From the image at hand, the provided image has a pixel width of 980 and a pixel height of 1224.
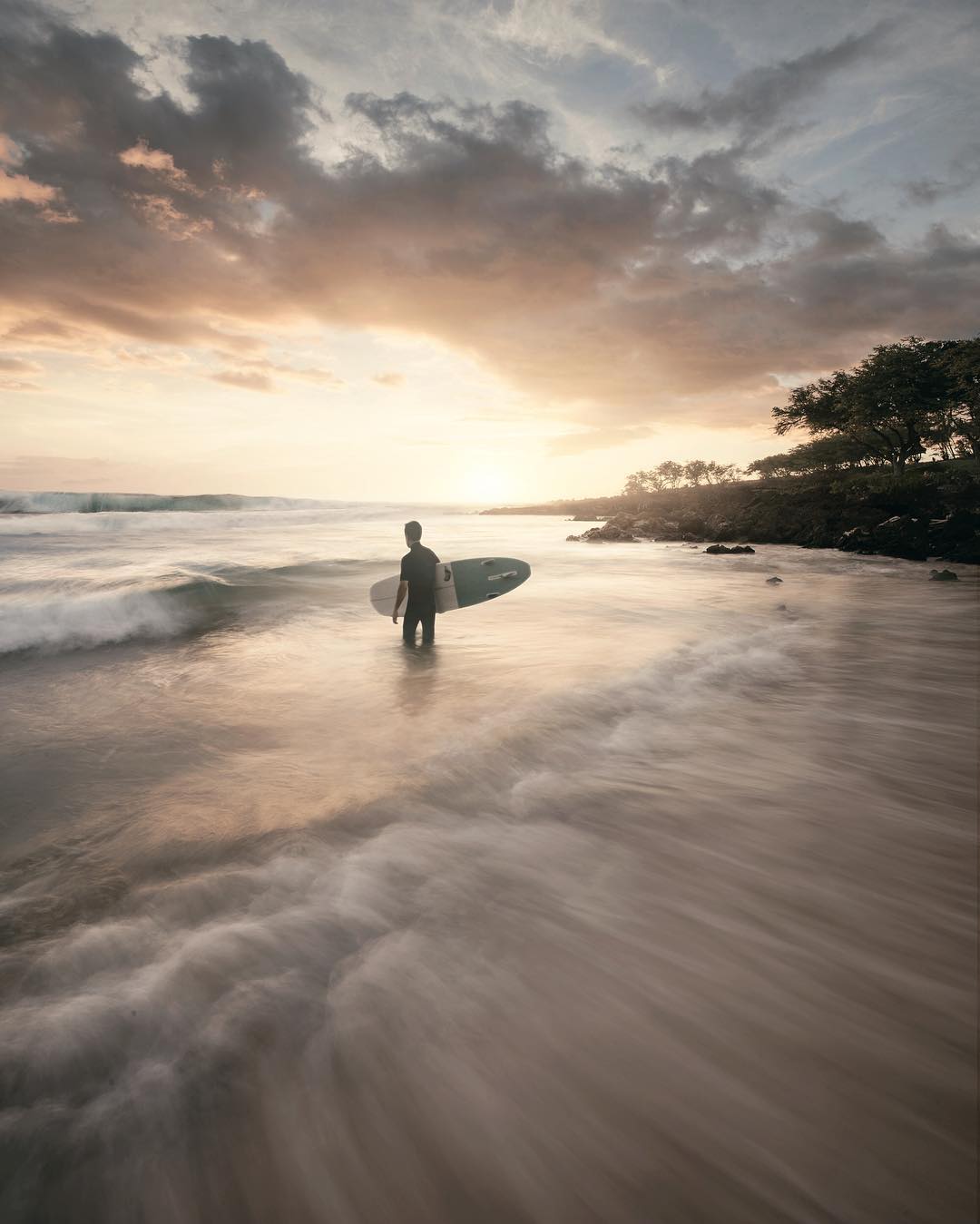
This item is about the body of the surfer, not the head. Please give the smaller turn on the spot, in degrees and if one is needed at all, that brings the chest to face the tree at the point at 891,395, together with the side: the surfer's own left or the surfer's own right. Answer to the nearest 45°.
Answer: approximately 90° to the surfer's own right

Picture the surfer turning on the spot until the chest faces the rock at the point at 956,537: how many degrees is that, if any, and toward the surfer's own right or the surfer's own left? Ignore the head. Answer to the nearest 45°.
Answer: approximately 90° to the surfer's own right

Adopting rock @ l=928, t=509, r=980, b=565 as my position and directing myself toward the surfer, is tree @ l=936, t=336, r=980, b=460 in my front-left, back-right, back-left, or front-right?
back-right

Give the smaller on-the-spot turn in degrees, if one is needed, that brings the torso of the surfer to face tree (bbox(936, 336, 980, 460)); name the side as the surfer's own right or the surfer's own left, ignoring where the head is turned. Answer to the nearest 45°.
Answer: approximately 90° to the surfer's own right

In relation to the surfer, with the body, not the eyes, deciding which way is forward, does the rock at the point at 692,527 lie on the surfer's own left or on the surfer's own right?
on the surfer's own right

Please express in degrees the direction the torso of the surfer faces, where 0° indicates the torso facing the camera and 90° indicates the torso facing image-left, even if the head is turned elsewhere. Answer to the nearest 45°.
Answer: approximately 135°

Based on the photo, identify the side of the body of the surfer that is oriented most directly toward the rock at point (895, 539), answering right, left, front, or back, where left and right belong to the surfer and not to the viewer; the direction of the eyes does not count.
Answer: right

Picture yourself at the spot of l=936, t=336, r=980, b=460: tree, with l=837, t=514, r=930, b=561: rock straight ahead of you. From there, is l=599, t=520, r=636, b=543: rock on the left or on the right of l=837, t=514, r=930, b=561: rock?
right

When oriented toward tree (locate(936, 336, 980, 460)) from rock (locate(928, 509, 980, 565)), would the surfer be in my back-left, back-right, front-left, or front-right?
back-left

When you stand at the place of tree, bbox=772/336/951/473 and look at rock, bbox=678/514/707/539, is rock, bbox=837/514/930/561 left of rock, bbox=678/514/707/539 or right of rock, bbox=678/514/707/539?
left
